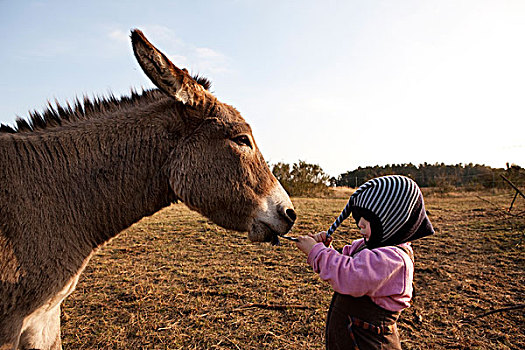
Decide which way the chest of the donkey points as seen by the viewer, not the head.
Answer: to the viewer's right

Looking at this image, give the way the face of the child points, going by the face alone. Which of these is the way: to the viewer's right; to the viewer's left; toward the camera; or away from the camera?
to the viewer's left

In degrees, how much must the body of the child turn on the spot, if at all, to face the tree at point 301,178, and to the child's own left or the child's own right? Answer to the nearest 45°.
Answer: approximately 90° to the child's own right

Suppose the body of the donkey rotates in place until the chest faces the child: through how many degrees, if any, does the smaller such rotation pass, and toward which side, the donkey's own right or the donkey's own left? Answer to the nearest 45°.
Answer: approximately 45° to the donkey's own right

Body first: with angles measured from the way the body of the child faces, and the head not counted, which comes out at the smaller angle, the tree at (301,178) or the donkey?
the donkey

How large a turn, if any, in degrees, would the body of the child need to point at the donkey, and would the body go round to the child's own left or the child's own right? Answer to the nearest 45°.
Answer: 0° — they already face it

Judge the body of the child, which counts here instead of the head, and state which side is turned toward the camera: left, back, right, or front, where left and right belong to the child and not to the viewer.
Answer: left

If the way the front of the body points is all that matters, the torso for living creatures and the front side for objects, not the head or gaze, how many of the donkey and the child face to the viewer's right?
1

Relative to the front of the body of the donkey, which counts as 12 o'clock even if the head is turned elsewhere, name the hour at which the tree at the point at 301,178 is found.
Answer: The tree is roughly at 10 o'clock from the donkey.

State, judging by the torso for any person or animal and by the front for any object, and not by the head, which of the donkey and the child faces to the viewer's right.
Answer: the donkey
